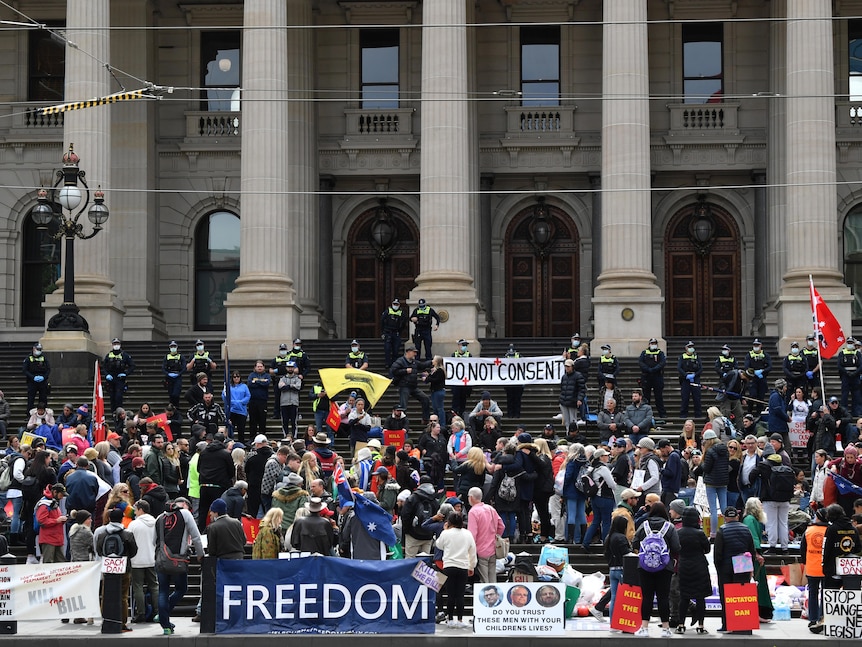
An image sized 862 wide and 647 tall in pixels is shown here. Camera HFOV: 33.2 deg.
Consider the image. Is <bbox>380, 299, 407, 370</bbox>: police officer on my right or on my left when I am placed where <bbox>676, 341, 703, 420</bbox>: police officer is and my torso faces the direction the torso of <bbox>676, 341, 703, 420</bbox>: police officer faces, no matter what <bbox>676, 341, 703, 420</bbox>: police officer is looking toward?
on my right

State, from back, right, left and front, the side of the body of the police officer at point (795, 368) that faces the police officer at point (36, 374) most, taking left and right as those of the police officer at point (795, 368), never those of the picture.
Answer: right

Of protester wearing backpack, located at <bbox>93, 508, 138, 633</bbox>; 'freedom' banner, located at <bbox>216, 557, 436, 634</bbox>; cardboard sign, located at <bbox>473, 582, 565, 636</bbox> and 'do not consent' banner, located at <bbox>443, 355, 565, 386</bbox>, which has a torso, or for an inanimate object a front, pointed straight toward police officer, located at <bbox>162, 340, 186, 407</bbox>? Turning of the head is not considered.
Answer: the protester wearing backpack

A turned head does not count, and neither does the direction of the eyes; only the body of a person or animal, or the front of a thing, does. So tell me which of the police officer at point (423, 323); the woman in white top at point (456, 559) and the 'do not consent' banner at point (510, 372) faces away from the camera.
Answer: the woman in white top

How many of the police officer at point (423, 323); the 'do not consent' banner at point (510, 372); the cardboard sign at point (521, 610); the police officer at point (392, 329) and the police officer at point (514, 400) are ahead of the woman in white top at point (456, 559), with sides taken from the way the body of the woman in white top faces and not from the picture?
4

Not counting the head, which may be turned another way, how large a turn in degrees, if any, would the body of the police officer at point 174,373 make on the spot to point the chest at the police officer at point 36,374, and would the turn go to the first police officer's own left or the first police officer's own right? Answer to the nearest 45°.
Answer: approximately 90° to the first police officer's own right

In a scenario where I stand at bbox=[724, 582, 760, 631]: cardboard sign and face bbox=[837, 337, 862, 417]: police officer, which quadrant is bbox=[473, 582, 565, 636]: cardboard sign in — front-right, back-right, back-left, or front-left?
back-left

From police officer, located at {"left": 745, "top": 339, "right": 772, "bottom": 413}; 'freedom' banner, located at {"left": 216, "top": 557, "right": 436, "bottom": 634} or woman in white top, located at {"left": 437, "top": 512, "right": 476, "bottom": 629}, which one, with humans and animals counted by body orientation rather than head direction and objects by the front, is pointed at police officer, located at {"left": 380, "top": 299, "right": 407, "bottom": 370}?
the woman in white top

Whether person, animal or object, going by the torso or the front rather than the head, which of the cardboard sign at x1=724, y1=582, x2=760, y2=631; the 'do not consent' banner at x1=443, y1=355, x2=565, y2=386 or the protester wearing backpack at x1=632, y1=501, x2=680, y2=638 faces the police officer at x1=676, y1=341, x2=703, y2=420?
the protester wearing backpack

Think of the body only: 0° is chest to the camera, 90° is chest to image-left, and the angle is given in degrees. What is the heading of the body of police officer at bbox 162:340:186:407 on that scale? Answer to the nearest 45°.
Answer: approximately 0°
